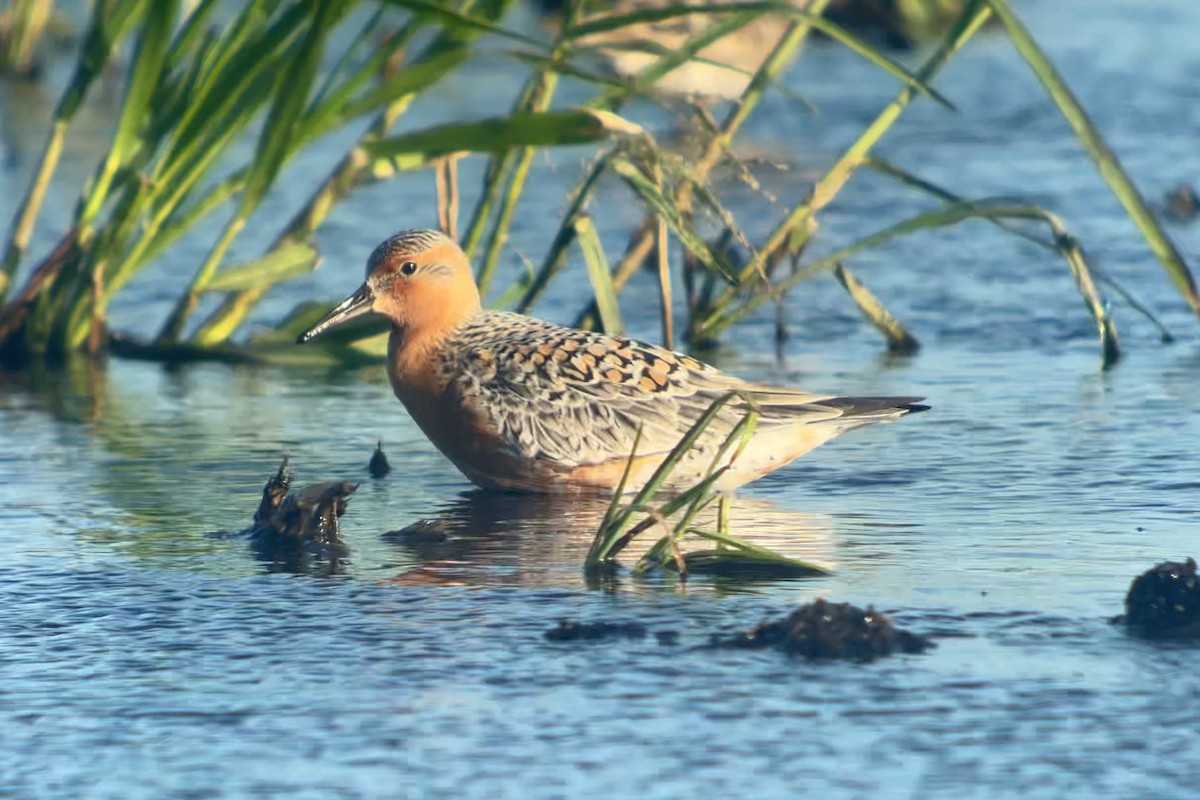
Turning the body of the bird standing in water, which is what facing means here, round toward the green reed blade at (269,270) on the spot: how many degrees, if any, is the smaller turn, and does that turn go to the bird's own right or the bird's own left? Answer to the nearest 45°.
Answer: approximately 45° to the bird's own right

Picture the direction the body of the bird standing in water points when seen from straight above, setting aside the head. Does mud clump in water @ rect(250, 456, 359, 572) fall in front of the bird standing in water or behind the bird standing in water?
in front

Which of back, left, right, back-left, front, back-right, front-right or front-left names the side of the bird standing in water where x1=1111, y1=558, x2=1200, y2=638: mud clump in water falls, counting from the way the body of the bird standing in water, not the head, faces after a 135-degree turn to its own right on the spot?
right

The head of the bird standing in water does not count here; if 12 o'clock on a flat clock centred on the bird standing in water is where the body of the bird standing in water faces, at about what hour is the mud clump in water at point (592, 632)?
The mud clump in water is roughly at 9 o'clock from the bird standing in water.

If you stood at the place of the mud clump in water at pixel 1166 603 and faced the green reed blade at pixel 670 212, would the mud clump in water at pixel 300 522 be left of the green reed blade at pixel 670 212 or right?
left

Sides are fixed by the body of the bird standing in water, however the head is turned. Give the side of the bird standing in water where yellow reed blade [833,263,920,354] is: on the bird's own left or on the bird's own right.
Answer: on the bird's own right

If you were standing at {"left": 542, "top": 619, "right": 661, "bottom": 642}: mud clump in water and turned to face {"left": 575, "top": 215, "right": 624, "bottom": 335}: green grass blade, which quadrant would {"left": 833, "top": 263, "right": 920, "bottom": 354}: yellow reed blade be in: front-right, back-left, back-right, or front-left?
front-right

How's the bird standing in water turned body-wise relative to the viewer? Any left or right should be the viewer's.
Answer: facing to the left of the viewer
